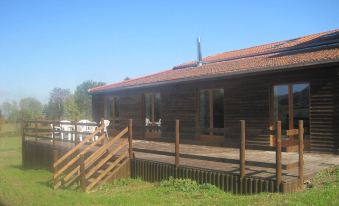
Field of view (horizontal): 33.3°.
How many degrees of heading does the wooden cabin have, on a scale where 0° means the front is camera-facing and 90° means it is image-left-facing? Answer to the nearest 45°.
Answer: approximately 45°

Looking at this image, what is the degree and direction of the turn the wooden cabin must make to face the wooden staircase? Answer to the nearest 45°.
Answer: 0° — it already faces it

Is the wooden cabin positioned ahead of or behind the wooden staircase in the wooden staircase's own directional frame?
behind

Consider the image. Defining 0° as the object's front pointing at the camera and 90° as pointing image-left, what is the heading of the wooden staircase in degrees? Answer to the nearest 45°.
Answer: approximately 45°
